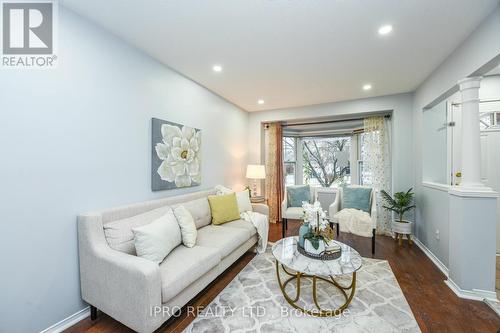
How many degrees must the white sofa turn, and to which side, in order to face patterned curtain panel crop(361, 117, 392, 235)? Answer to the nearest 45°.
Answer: approximately 45° to its left

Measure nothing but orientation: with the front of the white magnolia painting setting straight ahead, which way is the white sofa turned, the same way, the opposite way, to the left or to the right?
the same way

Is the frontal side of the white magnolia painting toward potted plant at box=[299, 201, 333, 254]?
yes

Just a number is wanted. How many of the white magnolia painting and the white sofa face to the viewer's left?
0

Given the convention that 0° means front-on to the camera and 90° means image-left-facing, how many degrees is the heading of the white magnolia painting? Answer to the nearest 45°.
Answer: approximately 315°

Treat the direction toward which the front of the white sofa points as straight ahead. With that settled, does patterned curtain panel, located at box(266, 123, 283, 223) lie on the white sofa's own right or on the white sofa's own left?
on the white sofa's own left

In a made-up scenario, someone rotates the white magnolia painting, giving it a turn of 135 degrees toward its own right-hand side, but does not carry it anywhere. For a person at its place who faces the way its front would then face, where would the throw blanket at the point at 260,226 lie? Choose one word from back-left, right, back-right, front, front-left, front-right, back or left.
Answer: back

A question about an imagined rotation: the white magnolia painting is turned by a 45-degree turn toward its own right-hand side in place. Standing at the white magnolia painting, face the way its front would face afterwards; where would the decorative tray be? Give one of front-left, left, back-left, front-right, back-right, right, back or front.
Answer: front-left

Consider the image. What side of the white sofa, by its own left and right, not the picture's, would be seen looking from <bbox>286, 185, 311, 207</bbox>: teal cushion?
left

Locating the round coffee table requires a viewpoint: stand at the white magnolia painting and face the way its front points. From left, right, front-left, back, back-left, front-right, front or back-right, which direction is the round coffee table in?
front

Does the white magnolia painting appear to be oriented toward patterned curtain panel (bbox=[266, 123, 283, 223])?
no

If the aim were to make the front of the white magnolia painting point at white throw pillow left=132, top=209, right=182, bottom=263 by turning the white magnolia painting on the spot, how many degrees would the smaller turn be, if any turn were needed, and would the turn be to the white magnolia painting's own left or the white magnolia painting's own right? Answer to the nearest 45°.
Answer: approximately 45° to the white magnolia painting's own right

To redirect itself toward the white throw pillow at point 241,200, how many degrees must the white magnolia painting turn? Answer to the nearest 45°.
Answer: approximately 45° to its left
